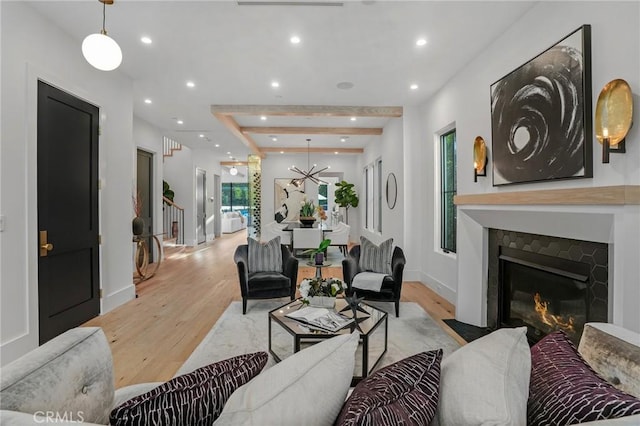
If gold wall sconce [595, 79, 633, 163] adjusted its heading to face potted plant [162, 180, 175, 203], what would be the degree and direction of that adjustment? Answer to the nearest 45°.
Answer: approximately 45° to its right

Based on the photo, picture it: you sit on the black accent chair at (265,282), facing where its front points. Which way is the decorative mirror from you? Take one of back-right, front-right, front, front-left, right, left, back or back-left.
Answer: back-left

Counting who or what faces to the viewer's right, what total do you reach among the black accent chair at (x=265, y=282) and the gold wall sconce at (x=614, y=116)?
0

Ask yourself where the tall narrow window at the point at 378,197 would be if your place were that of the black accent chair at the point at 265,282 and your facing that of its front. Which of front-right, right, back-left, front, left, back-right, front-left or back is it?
back-left

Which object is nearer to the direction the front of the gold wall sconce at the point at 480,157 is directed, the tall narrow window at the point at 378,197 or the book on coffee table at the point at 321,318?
the book on coffee table

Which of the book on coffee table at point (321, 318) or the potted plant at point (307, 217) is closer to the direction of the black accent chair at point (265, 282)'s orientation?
the book on coffee table

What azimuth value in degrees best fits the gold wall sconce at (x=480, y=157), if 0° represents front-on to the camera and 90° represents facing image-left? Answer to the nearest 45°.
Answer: approximately 45°

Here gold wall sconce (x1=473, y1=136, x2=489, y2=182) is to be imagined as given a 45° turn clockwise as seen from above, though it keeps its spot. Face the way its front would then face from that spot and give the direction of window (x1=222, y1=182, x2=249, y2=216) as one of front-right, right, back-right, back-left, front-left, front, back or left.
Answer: front-right

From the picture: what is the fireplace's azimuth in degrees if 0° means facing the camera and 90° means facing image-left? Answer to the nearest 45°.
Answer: approximately 45°

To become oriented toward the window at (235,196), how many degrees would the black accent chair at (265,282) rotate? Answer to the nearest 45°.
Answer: approximately 180°

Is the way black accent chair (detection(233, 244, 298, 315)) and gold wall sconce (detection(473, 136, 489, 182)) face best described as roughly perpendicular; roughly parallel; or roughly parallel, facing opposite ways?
roughly perpendicular
